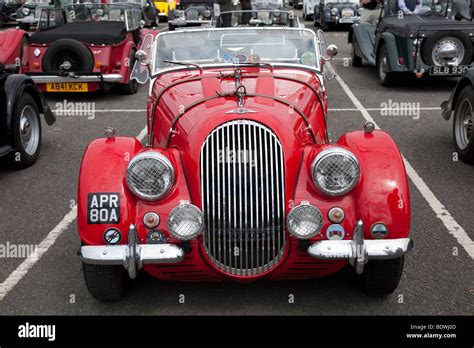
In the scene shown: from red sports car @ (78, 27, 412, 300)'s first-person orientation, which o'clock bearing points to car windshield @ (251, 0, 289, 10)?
The car windshield is roughly at 6 o'clock from the red sports car.

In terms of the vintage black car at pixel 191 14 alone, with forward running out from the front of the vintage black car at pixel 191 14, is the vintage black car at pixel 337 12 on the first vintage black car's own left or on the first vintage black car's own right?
on the first vintage black car's own left

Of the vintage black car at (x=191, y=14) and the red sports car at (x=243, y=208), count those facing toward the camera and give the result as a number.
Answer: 2

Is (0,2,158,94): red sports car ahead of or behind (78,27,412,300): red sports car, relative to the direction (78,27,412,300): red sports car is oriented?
behind

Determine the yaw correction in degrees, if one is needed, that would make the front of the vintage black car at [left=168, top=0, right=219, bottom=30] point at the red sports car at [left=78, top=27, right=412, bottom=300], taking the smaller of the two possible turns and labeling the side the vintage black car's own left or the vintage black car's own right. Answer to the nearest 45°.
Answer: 0° — it already faces it

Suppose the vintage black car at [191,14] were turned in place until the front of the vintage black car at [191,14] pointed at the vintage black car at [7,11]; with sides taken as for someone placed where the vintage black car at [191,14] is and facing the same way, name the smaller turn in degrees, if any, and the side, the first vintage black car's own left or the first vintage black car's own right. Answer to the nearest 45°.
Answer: approximately 135° to the first vintage black car's own right

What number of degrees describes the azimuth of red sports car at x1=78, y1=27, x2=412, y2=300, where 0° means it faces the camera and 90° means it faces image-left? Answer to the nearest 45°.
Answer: approximately 0°

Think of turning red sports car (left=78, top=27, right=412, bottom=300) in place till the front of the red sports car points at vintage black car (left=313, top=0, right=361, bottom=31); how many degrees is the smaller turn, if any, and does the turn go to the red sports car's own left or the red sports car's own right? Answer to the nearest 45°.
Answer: approximately 180°

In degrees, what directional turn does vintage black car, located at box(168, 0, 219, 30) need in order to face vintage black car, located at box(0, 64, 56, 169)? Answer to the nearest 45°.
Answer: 0° — it already faces it

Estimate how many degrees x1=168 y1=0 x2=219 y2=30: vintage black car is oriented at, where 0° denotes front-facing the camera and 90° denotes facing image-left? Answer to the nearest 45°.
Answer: approximately 0°
